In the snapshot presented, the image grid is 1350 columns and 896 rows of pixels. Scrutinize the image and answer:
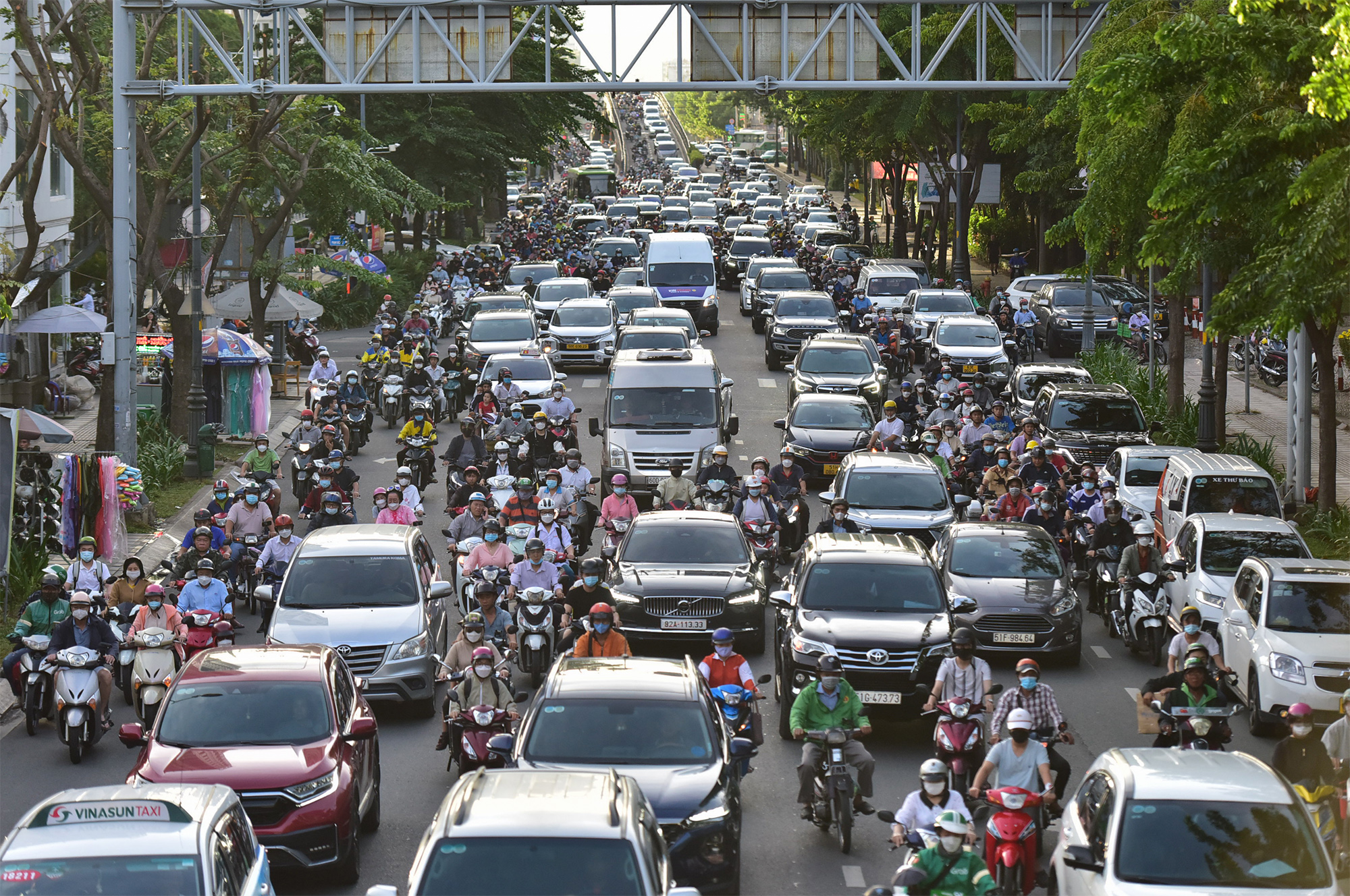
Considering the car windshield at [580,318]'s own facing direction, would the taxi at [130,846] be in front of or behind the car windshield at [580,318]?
in front

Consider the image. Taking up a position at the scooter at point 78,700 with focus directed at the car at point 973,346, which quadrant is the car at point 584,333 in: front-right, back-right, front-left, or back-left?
front-left

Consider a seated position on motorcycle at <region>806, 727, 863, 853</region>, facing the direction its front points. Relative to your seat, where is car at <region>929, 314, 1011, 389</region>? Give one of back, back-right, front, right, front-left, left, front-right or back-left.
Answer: back

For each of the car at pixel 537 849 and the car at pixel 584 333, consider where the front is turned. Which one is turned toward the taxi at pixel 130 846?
the car at pixel 584 333

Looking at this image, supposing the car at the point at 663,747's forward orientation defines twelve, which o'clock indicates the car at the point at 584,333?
the car at the point at 584,333 is roughly at 6 o'clock from the car at the point at 663,747.

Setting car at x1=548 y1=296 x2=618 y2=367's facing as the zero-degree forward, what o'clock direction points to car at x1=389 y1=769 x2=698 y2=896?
car at x1=389 y1=769 x2=698 y2=896 is roughly at 12 o'clock from car at x1=548 y1=296 x2=618 y2=367.

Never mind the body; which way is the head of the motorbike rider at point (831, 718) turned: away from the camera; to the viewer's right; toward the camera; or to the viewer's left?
toward the camera

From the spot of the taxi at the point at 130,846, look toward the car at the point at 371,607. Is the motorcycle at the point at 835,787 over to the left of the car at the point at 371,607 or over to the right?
right

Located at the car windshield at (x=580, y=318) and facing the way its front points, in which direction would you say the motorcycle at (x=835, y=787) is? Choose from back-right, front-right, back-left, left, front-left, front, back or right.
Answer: front

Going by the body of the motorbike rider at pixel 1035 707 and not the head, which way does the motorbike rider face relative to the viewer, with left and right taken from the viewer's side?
facing the viewer

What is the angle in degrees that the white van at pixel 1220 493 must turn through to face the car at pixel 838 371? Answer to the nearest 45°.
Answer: approximately 135° to its right

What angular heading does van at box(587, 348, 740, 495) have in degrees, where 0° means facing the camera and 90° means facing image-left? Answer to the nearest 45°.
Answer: approximately 0°

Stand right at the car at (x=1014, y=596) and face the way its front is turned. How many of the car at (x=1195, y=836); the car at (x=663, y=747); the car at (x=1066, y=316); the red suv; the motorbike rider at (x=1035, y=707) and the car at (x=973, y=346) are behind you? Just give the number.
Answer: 2

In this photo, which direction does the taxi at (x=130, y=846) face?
toward the camera

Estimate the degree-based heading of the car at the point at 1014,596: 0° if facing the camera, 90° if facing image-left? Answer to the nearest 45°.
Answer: approximately 0°

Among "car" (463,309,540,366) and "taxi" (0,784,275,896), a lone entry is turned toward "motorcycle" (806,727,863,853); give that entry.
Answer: the car

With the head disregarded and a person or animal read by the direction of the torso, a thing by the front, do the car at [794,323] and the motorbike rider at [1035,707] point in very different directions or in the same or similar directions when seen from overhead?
same or similar directions

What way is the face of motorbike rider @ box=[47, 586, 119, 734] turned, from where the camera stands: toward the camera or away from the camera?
toward the camera

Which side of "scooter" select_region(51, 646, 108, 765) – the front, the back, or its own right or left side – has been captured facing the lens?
front

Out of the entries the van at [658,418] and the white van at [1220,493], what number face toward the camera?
2

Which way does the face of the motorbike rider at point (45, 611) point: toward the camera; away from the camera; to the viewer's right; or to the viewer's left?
toward the camera
